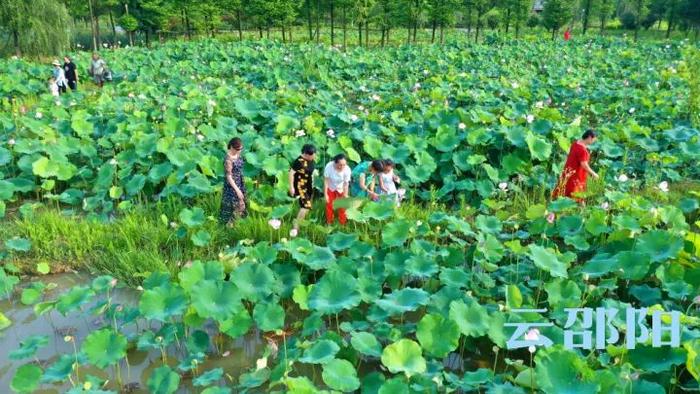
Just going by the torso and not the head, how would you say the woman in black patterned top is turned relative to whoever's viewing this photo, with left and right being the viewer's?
facing the viewer and to the right of the viewer

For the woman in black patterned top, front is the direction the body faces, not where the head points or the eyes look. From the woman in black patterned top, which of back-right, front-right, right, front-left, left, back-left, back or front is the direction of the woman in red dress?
front-left

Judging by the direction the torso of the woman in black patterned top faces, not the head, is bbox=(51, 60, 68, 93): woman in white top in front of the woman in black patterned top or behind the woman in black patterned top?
behind

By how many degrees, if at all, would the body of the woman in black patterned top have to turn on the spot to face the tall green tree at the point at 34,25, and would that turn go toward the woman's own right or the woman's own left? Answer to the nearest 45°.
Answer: approximately 180°

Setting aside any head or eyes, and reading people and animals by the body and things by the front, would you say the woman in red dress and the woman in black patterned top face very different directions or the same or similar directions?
same or similar directions
